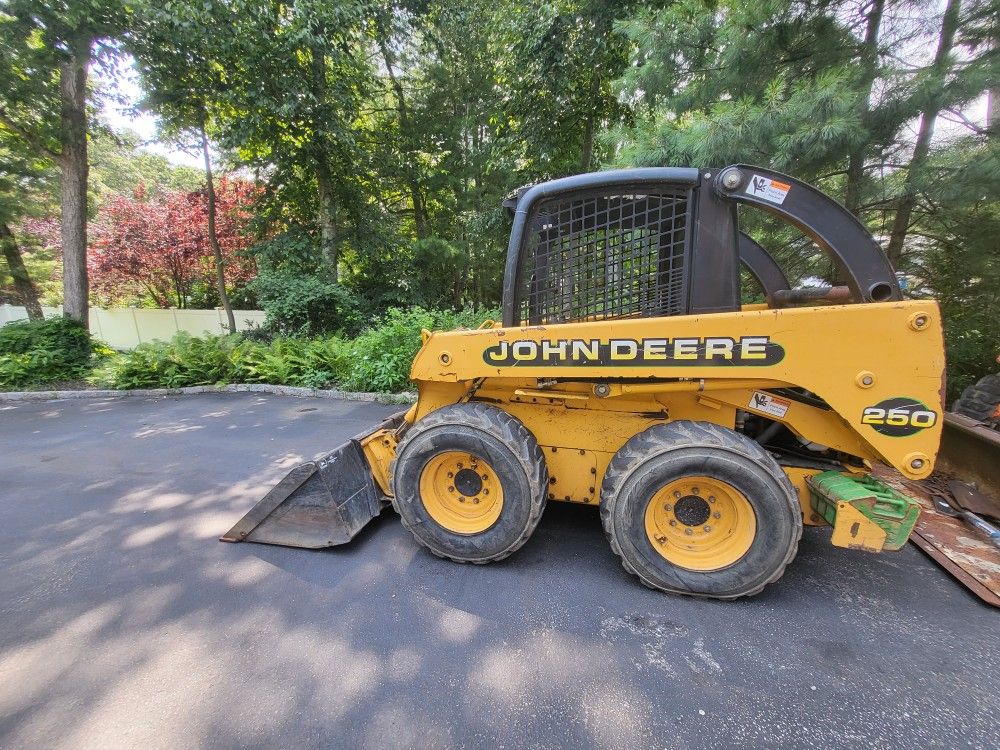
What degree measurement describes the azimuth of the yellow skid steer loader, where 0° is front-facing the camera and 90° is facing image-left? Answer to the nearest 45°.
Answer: approximately 90°

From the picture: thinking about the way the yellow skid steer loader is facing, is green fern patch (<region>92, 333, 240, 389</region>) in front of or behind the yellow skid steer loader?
in front

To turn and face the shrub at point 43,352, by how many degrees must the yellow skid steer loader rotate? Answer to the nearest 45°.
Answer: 0° — it already faces it

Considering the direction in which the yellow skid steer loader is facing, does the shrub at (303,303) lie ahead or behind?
ahead

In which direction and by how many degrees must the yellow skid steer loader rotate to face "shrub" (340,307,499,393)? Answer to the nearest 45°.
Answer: approximately 45° to its right

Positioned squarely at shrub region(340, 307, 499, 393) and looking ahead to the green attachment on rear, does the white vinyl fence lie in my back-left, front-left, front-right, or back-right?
back-right

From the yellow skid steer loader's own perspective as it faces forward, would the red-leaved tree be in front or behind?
in front
